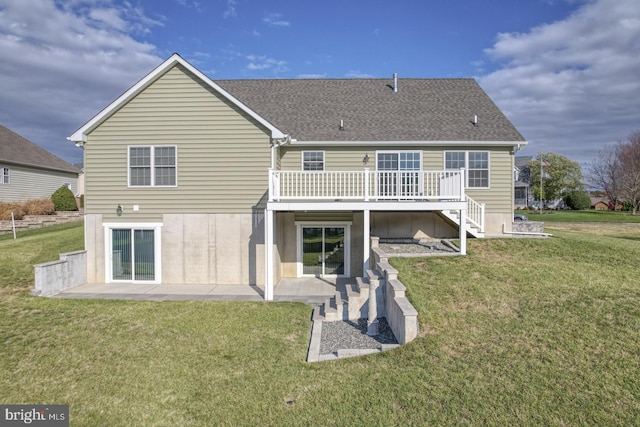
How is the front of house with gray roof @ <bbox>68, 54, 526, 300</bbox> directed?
away from the camera

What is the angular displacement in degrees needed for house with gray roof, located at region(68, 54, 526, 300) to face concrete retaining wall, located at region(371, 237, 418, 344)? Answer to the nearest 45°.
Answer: approximately 135° to its right

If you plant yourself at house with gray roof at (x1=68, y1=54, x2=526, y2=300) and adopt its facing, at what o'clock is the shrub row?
The shrub row is roughly at 10 o'clock from the house with gray roof.

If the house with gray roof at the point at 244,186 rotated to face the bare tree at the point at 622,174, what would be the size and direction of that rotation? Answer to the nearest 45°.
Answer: approximately 45° to its right

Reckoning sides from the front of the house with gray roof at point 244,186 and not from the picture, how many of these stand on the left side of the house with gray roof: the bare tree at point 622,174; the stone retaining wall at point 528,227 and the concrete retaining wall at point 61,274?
1

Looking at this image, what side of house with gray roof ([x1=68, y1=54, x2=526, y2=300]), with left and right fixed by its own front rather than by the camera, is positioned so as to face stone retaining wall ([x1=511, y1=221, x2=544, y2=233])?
right

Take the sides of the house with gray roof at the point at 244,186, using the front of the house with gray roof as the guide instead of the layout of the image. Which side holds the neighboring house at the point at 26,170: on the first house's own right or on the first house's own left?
on the first house's own left

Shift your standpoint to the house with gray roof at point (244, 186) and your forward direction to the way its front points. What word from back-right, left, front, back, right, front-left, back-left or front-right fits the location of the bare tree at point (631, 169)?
front-right

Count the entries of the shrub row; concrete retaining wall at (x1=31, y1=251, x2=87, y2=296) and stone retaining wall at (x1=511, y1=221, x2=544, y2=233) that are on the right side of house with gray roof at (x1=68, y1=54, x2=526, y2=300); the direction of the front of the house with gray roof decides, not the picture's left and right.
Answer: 1

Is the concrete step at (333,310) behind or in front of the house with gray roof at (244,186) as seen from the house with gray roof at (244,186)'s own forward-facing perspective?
behind

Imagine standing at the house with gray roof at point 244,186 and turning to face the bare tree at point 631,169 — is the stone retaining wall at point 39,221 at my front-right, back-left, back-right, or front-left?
back-left

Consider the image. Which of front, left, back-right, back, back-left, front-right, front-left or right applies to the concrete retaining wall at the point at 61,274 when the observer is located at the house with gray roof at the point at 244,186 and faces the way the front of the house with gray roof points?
left
